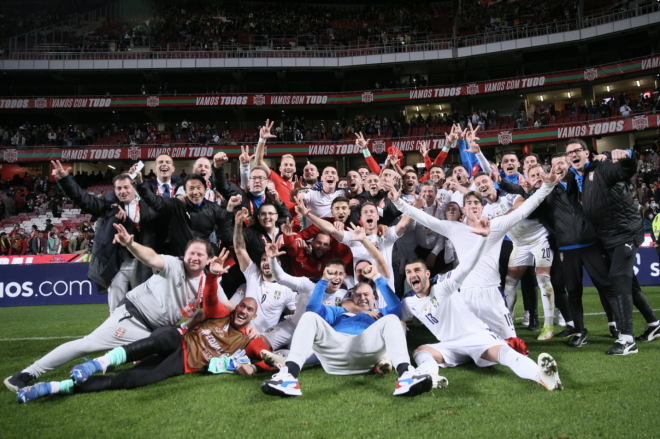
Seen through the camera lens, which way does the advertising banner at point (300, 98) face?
facing the viewer

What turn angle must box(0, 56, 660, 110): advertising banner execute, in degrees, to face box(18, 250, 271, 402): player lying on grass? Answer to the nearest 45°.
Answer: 0° — it already faces them

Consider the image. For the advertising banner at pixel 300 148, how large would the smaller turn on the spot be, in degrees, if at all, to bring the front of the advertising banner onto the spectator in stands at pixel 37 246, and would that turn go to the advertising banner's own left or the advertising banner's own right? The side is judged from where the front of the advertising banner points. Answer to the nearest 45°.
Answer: approximately 45° to the advertising banner's own right

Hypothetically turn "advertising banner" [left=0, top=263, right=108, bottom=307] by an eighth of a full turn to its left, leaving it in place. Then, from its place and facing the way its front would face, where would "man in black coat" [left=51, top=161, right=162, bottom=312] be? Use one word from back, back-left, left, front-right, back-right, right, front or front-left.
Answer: front-right

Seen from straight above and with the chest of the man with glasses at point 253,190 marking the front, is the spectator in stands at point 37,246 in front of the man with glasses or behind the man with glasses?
behind

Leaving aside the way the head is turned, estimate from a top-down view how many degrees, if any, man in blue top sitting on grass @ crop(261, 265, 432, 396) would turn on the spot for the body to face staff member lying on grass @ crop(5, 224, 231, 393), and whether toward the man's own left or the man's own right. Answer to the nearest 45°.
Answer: approximately 90° to the man's own right

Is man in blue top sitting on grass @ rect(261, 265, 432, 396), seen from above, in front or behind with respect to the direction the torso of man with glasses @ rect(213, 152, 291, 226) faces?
in front

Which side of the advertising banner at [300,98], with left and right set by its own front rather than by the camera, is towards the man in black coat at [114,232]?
front

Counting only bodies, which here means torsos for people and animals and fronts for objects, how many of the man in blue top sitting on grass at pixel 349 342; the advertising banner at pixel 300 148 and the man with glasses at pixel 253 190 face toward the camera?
3

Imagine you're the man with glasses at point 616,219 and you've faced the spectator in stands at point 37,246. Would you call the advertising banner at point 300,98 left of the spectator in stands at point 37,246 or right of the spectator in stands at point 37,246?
right

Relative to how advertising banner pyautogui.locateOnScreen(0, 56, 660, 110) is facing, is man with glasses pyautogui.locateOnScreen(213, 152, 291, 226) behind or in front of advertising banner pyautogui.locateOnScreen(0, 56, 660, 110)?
in front

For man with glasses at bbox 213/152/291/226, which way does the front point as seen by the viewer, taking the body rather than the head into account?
toward the camera

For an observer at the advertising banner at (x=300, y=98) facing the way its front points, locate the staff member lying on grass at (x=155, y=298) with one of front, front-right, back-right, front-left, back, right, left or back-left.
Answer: front
